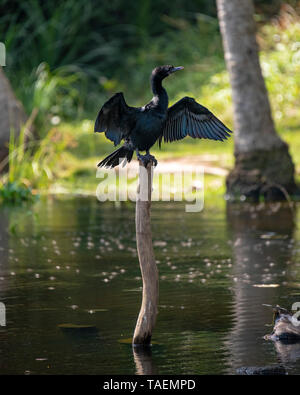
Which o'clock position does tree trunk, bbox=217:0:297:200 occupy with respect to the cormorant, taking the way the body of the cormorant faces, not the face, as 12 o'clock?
The tree trunk is roughly at 8 o'clock from the cormorant.

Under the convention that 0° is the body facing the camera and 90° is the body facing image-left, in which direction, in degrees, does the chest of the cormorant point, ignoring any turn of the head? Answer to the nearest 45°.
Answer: approximately 315°
